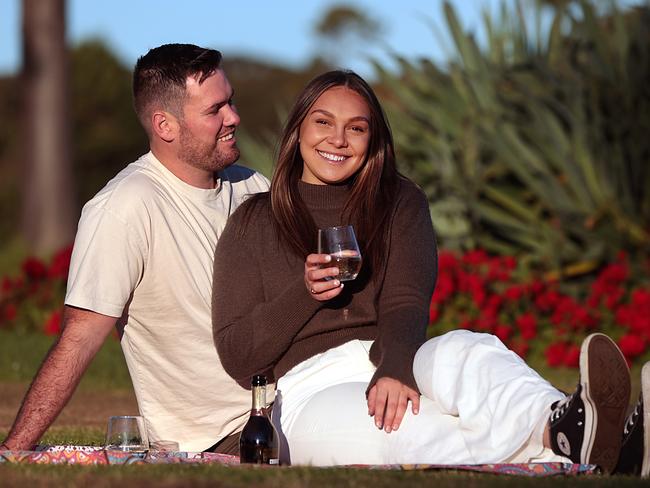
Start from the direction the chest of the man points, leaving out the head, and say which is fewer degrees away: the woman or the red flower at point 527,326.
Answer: the woman

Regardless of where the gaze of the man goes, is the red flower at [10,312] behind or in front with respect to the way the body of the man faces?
behind

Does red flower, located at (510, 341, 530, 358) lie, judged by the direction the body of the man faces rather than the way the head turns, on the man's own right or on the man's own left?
on the man's own left

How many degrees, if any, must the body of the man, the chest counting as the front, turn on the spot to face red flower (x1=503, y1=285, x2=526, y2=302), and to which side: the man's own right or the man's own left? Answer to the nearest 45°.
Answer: approximately 90° to the man's own left

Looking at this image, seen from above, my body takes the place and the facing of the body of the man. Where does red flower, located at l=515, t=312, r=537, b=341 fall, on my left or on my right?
on my left

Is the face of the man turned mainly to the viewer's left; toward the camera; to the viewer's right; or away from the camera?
to the viewer's right

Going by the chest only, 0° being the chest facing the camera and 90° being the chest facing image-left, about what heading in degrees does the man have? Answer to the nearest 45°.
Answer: approximately 315°

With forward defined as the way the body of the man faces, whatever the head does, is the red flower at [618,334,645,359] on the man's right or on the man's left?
on the man's left

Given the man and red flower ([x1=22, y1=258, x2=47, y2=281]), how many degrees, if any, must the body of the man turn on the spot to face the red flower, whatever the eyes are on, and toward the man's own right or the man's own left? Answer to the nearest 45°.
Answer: approximately 135° to the man's own left

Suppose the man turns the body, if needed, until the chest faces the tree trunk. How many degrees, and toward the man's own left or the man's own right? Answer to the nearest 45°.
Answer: approximately 135° to the man's own left

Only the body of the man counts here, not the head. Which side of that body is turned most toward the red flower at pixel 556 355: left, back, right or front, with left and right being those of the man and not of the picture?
left
